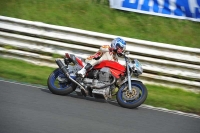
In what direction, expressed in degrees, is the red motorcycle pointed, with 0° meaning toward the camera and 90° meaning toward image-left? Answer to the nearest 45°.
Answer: approximately 270°

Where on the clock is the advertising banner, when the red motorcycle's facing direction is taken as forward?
The advertising banner is roughly at 10 o'clock from the red motorcycle.
